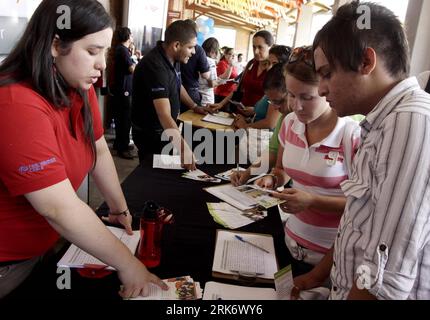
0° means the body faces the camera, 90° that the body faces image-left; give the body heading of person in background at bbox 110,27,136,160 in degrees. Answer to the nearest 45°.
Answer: approximately 270°

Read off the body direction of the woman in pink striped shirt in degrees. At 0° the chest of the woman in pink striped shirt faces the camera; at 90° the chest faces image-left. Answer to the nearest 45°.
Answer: approximately 45°

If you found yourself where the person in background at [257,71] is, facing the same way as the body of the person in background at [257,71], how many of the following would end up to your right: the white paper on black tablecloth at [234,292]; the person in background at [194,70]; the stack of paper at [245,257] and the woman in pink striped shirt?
1

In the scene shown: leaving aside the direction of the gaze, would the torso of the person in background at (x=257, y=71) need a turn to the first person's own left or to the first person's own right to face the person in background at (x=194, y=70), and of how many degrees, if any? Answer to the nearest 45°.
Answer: approximately 90° to the first person's own right

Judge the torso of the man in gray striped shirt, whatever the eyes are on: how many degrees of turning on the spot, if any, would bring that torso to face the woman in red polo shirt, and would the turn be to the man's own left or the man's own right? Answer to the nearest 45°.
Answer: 0° — they already face them

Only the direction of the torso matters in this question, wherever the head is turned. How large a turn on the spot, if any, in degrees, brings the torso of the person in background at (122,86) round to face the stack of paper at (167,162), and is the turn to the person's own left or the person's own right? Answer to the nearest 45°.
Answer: approximately 90° to the person's own right

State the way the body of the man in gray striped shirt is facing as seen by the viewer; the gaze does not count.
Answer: to the viewer's left
